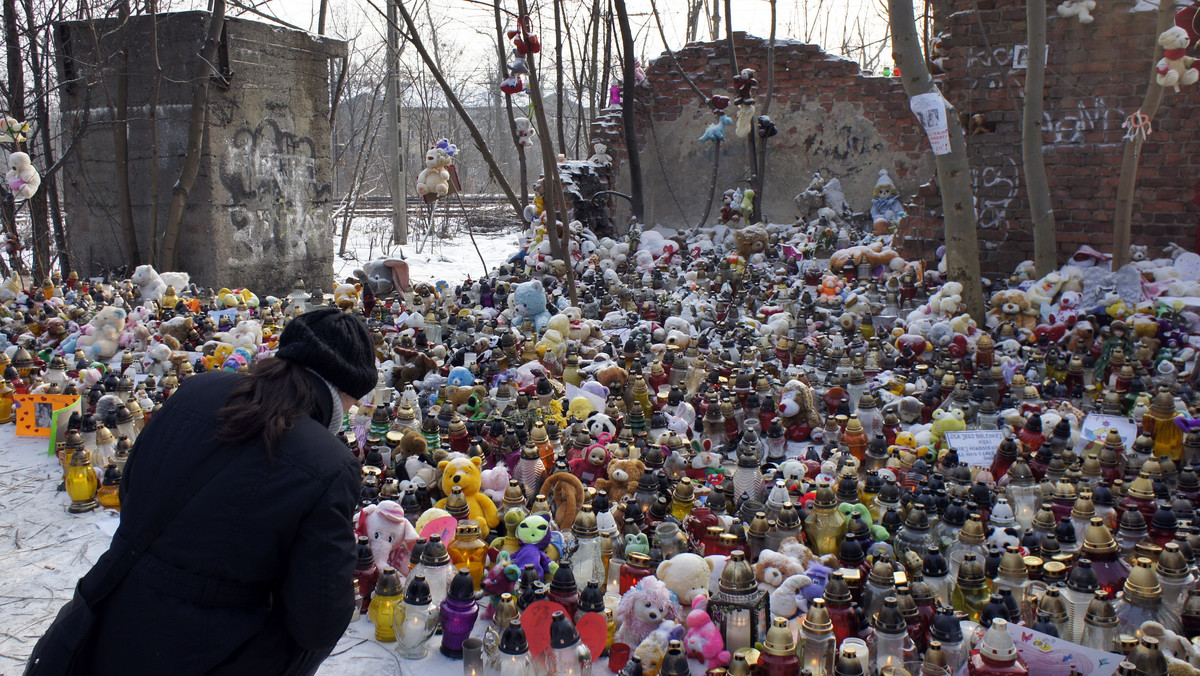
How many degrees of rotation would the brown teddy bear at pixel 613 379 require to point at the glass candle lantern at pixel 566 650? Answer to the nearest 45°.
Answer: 0° — it already faces it

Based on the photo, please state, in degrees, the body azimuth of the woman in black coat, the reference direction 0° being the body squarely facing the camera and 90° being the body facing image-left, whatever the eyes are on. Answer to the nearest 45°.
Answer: approximately 225°

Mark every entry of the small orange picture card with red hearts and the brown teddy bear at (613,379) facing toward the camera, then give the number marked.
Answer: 2

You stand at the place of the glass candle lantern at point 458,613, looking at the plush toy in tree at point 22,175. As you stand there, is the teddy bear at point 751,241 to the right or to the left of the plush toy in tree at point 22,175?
right

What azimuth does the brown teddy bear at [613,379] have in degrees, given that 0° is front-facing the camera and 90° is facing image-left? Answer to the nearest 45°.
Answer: approximately 0°

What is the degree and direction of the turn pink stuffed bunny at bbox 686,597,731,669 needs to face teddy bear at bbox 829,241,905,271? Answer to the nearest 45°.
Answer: approximately 135° to its right

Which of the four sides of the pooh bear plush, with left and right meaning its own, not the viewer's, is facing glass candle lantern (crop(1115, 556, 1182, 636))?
left

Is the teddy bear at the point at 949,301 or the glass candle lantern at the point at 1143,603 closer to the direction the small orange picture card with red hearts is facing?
the glass candle lantern

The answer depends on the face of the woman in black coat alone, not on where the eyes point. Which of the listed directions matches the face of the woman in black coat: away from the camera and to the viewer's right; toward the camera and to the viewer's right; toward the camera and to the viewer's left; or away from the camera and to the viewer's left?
away from the camera and to the viewer's right

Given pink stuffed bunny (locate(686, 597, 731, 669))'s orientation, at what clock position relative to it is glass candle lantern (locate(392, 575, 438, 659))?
The glass candle lantern is roughly at 2 o'clock from the pink stuffed bunny.

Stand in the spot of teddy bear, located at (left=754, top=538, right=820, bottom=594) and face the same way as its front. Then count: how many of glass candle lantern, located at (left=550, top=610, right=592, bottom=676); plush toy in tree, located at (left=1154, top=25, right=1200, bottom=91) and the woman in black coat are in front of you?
2
